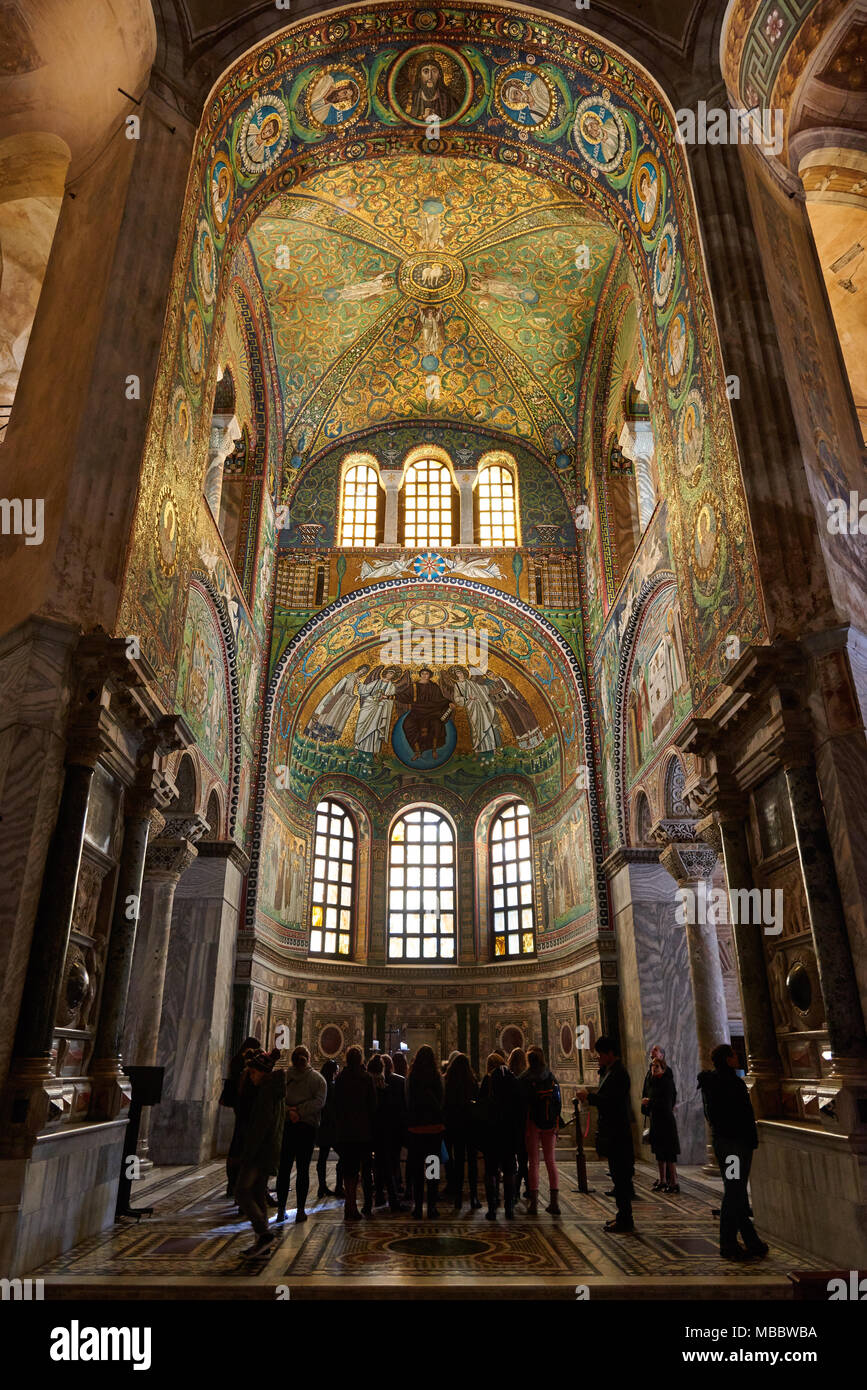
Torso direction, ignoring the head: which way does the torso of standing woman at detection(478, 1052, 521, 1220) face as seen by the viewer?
away from the camera

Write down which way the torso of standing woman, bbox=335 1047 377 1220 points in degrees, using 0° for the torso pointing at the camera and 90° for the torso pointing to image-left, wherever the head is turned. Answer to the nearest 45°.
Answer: approximately 180°

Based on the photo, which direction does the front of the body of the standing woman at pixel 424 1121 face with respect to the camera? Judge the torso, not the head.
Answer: away from the camera

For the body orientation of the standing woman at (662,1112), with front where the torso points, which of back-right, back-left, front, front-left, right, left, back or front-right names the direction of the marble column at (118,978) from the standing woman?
front

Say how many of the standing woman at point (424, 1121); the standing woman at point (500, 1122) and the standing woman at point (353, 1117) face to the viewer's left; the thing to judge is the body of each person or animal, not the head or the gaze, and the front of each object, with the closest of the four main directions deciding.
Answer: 0

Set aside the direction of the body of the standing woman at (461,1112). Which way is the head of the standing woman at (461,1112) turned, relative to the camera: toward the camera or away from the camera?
away from the camera

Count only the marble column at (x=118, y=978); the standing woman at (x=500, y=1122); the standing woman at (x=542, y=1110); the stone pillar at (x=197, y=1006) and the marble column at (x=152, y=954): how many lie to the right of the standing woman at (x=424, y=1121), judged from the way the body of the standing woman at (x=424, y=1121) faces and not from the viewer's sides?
2

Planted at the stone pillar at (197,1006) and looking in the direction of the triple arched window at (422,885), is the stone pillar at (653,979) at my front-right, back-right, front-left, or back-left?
front-right

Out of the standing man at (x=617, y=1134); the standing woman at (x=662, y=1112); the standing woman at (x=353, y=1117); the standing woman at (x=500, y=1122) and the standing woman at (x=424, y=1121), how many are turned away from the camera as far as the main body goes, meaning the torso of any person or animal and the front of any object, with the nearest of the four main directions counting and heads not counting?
3

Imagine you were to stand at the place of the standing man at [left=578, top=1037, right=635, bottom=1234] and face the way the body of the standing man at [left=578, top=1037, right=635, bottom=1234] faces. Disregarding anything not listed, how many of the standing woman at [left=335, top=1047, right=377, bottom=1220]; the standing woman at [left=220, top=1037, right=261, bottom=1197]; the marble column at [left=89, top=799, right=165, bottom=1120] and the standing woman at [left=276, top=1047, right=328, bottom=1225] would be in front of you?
4

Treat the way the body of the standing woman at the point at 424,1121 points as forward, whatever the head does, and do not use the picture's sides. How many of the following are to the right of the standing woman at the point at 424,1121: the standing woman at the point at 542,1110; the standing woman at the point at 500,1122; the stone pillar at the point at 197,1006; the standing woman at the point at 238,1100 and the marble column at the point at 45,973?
2

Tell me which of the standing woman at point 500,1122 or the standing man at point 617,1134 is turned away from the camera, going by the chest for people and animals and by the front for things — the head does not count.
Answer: the standing woman

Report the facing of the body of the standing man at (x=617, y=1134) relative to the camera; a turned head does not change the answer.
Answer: to the viewer's left

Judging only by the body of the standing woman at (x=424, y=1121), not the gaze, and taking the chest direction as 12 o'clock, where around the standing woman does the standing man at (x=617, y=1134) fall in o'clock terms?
The standing man is roughly at 4 o'clock from the standing woman.

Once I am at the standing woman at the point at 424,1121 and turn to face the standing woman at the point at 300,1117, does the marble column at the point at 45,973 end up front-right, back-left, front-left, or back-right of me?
front-left
